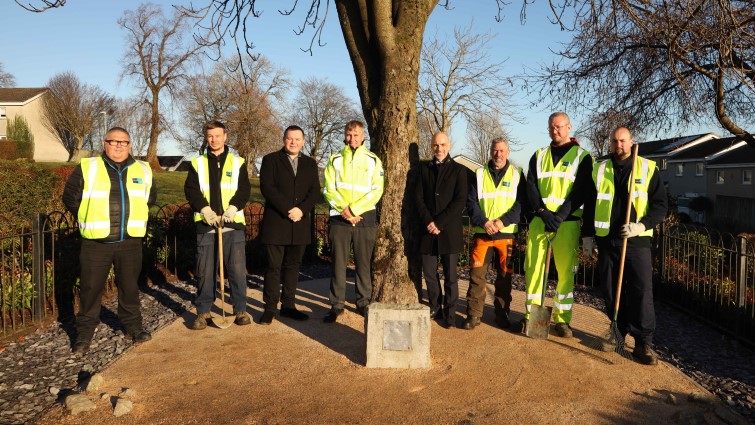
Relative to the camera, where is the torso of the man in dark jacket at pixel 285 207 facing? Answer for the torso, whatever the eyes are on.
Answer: toward the camera

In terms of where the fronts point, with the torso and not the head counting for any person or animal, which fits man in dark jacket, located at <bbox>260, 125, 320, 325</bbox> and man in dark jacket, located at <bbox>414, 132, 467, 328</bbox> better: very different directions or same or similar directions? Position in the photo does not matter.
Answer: same or similar directions

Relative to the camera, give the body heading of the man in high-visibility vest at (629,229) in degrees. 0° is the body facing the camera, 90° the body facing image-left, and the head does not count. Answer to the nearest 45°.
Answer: approximately 0°

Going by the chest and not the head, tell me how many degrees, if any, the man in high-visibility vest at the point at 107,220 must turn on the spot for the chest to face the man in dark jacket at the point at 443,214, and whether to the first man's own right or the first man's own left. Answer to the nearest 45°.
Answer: approximately 90° to the first man's own left

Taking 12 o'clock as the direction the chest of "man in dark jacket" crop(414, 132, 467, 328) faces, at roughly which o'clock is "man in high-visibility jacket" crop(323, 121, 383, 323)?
The man in high-visibility jacket is roughly at 3 o'clock from the man in dark jacket.

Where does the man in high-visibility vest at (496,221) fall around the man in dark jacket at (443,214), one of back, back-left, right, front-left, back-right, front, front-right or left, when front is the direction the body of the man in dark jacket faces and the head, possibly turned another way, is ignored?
left

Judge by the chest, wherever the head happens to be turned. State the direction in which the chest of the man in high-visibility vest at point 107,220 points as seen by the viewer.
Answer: toward the camera

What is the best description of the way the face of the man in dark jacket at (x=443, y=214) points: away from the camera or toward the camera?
toward the camera

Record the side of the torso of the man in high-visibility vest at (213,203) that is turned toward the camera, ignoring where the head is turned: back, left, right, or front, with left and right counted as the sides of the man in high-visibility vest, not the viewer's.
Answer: front

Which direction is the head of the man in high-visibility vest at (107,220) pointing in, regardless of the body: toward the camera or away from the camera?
toward the camera

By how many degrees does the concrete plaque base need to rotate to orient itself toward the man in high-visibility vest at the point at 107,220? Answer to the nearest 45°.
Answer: approximately 90° to its right

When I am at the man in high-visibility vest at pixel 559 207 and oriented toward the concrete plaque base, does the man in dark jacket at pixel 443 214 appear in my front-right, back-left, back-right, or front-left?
front-right

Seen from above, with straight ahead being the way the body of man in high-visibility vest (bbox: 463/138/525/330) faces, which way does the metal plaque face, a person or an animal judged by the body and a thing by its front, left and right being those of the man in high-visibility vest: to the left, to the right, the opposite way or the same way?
the same way

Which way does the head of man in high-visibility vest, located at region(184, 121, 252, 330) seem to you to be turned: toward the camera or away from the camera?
toward the camera
